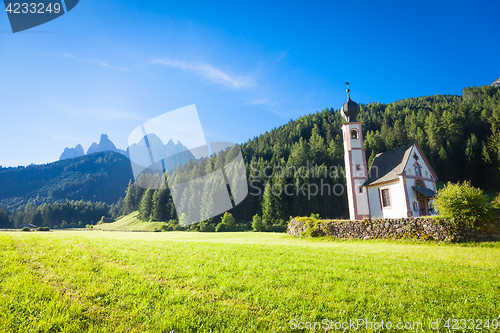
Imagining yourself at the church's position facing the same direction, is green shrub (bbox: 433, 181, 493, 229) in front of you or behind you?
in front

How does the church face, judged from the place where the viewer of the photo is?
facing the viewer and to the right of the viewer

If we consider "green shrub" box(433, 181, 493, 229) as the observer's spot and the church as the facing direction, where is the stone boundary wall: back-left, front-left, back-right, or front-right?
front-left
